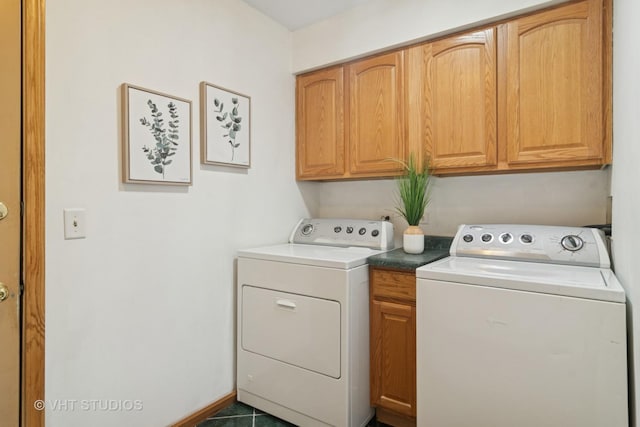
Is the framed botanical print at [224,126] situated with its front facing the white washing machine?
yes

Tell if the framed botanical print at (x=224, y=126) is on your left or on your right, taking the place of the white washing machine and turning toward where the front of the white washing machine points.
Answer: on your right

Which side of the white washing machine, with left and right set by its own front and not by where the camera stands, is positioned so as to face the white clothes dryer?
right

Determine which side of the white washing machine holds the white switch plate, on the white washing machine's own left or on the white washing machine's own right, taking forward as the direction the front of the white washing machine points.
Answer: on the white washing machine's own right

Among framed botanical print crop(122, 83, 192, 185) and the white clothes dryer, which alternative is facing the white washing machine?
the framed botanical print

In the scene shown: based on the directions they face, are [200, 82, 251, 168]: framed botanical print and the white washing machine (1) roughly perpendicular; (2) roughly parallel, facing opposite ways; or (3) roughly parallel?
roughly perpendicular

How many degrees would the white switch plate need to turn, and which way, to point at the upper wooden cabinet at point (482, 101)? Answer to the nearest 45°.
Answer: approximately 90° to its left

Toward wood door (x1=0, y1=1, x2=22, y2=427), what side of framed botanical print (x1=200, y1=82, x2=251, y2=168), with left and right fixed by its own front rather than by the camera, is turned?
right

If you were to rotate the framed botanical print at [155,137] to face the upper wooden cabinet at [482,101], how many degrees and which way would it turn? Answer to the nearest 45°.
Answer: approximately 45° to its left

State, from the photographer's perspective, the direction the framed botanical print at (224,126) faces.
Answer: facing the viewer and to the right of the viewer

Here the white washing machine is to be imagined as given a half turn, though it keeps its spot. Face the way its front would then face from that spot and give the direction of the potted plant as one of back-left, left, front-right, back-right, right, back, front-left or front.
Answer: front-left

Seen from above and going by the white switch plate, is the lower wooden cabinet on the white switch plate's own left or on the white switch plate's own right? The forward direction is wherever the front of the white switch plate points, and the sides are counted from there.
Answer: on the white switch plate's own left

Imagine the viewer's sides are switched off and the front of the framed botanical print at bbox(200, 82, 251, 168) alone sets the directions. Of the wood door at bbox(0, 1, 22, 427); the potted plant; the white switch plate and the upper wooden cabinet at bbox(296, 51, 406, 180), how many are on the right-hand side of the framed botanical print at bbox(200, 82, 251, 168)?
2

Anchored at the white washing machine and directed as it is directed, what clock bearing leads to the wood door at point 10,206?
The wood door is roughly at 2 o'clock from the white washing machine.

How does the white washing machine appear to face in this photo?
toward the camera

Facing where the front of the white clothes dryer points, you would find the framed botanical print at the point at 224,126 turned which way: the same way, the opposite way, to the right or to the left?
to the left

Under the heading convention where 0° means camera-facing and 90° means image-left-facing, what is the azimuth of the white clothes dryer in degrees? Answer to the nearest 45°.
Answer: approximately 45°
